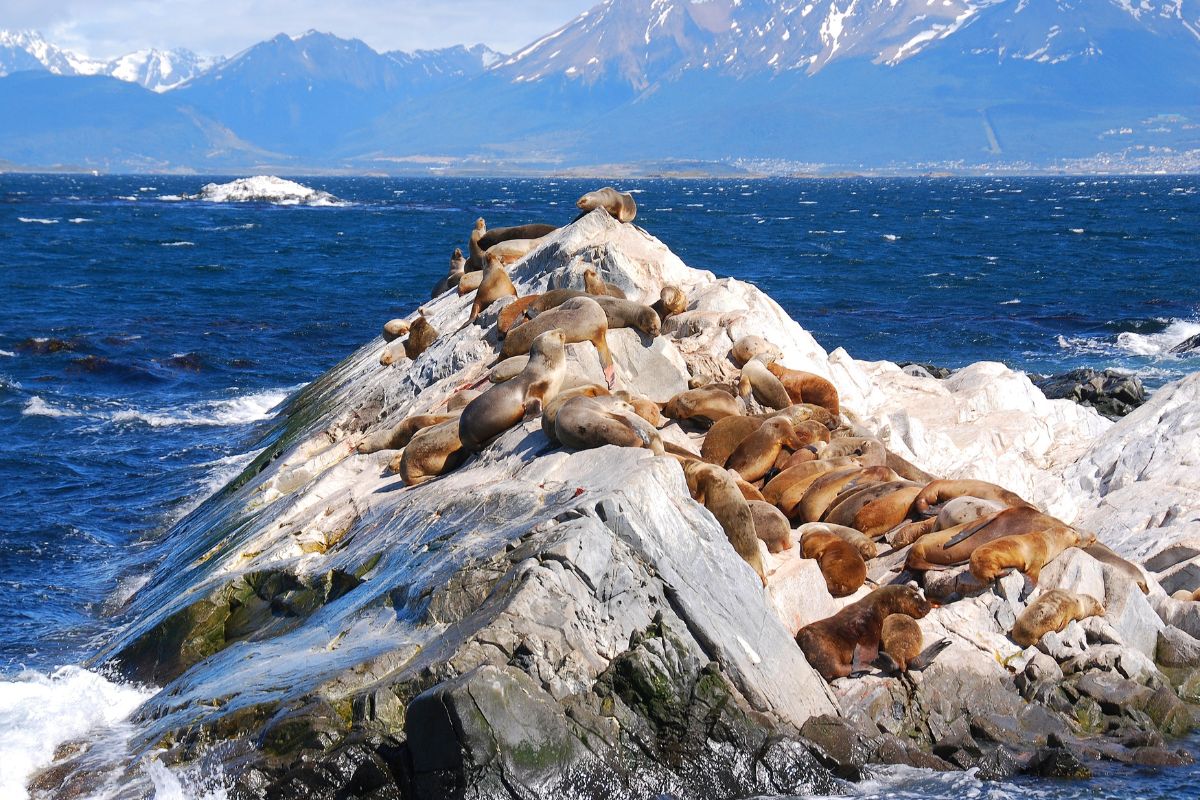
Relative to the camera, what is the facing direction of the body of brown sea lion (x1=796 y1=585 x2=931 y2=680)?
to the viewer's right

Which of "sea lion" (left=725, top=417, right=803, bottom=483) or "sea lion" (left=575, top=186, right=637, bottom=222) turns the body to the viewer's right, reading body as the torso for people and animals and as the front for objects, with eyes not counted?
"sea lion" (left=725, top=417, right=803, bottom=483)

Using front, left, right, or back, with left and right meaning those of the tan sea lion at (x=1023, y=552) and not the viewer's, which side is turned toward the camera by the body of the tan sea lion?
right

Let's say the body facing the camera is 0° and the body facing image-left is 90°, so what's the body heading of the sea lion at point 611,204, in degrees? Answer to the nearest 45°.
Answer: approximately 90°

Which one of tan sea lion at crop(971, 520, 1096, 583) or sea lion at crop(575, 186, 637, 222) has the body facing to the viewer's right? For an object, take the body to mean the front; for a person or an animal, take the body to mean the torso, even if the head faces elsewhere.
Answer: the tan sea lion

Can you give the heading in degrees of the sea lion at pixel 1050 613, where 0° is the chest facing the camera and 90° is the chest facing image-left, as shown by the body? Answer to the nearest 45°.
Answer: approximately 270°

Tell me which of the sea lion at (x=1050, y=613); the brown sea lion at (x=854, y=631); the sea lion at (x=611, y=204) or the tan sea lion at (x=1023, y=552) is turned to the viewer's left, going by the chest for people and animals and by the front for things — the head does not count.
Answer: the sea lion at (x=611, y=204)

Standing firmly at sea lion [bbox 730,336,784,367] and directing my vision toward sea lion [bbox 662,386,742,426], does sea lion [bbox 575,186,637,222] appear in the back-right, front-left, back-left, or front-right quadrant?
back-right

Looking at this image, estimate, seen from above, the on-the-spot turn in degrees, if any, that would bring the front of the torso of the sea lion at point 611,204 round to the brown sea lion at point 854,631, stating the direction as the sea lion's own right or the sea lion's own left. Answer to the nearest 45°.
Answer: approximately 90° to the sea lion's own left

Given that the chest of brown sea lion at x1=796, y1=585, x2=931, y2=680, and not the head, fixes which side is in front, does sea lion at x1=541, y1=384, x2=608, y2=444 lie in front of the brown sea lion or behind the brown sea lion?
behind

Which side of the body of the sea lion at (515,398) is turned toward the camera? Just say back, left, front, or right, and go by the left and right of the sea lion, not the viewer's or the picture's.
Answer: right

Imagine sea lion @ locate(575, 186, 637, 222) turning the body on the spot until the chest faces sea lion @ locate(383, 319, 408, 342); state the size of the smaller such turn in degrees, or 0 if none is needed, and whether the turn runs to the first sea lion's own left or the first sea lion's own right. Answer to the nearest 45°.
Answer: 0° — it already faces it
